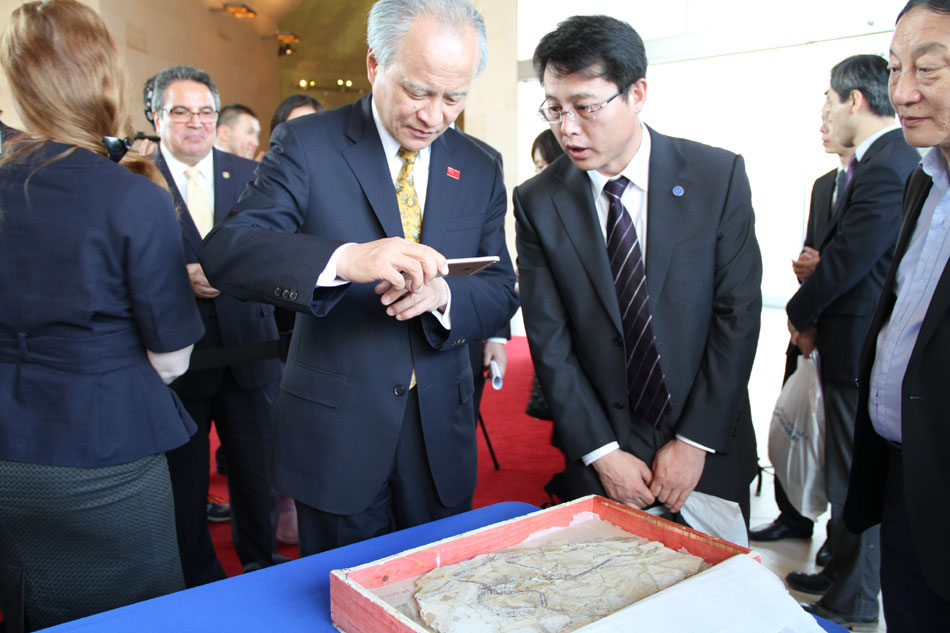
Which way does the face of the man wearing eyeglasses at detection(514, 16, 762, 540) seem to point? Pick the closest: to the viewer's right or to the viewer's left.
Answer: to the viewer's left

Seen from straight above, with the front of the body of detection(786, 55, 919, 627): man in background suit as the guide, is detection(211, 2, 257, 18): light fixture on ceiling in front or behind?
in front

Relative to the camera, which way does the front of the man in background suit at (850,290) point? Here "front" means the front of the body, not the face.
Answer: to the viewer's left

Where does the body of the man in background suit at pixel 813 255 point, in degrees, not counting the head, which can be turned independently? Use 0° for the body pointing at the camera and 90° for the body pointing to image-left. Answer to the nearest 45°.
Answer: approximately 45°

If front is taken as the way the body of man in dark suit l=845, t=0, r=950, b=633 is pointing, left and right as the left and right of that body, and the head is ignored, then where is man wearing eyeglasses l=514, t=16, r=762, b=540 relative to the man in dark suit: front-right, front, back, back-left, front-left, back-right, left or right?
front-right

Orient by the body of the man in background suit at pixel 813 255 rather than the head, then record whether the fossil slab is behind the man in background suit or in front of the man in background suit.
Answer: in front

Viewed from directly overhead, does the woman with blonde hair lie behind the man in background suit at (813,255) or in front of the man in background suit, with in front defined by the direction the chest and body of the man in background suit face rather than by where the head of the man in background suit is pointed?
in front

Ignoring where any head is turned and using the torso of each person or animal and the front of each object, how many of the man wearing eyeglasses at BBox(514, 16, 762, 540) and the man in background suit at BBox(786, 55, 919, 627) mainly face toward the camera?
1

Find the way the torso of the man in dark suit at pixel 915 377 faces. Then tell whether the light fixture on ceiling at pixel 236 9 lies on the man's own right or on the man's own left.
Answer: on the man's own right

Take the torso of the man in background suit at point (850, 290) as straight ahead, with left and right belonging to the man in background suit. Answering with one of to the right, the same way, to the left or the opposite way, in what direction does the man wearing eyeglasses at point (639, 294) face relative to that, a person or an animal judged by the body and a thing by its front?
to the left

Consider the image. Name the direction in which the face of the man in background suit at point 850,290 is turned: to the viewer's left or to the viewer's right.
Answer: to the viewer's left

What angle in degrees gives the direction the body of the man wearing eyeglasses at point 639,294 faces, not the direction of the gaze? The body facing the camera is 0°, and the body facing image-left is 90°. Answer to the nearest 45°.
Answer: approximately 0°

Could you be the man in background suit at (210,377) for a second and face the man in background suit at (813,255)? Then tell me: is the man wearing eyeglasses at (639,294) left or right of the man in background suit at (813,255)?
right

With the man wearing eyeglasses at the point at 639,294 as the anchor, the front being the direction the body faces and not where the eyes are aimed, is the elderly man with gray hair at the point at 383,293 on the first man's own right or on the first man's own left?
on the first man's own right

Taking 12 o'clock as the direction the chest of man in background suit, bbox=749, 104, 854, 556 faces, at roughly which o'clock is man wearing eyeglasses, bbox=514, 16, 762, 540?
The man wearing eyeglasses is roughly at 11 o'clock from the man in background suit.
